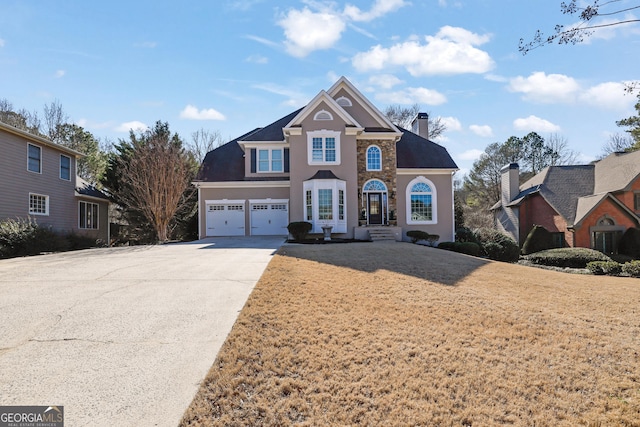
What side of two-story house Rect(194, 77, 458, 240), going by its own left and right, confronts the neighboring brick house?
left

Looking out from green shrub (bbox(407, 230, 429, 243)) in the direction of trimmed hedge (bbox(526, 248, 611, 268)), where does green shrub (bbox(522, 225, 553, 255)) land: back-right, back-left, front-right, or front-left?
front-left

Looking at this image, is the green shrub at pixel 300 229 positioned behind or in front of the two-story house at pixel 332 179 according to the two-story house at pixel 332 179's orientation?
in front

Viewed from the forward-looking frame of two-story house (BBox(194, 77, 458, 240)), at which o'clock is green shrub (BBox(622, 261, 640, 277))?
The green shrub is roughly at 10 o'clock from the two-story house.

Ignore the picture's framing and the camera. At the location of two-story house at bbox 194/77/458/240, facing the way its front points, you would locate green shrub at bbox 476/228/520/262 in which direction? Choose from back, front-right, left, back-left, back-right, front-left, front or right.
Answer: left

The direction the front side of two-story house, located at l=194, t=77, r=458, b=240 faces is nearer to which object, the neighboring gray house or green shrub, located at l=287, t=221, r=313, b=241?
the green shrub

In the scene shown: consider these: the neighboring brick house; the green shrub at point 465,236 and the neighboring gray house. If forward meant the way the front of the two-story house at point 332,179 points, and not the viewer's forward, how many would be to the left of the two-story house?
2

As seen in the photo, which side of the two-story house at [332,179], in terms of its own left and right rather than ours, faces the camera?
front

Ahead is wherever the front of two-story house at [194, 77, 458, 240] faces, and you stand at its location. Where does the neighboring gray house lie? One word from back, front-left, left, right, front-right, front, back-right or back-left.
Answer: right

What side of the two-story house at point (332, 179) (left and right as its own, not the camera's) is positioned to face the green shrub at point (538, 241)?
left

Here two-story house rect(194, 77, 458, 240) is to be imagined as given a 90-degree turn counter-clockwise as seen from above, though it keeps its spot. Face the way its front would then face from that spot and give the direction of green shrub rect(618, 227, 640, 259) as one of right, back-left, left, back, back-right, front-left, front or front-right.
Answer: front

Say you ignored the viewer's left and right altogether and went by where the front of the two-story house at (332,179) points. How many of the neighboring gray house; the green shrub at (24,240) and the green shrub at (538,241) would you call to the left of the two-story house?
1
